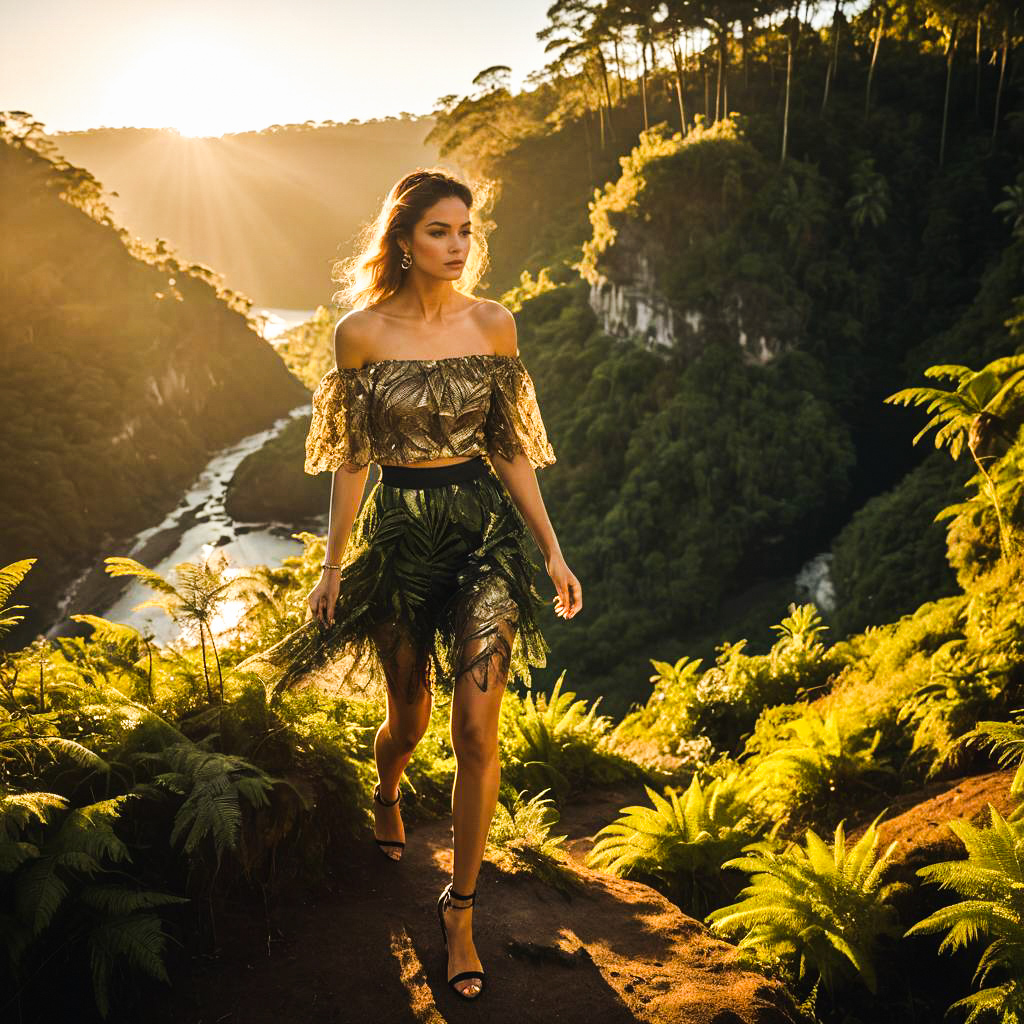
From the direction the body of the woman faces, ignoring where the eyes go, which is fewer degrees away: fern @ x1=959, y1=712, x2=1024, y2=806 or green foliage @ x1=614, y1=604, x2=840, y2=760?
the fern

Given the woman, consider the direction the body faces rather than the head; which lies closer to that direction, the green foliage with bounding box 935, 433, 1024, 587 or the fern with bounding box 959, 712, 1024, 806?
the fern

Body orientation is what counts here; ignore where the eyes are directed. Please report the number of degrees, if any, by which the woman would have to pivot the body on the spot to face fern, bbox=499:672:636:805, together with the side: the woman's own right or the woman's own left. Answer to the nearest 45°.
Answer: approximately 180°

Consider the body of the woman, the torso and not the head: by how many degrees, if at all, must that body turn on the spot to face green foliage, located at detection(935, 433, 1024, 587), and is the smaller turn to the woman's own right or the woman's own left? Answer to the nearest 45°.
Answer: approximately 135° to the woman's own left

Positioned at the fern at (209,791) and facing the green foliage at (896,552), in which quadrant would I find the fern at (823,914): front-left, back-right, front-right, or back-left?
front-right

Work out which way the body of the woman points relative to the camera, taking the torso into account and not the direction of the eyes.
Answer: toward the camera

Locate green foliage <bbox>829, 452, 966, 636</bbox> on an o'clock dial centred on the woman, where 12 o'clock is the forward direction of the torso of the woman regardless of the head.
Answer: The green foliage is roughly at 7 o'clock from the woman.

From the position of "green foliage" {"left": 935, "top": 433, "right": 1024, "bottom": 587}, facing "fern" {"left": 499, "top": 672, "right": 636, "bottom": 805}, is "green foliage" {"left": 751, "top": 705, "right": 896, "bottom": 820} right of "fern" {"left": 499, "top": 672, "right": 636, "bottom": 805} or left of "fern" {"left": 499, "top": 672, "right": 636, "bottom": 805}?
left

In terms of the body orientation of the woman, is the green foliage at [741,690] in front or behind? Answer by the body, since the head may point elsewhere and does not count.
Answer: behind

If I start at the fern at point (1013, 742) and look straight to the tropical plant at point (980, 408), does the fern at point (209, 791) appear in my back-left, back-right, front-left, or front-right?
back-left

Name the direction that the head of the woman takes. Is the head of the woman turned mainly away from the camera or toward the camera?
toward the camera

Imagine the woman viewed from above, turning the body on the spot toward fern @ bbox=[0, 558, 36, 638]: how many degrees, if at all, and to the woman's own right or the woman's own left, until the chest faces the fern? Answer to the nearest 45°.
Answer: approximately 90° to the woman's own right
